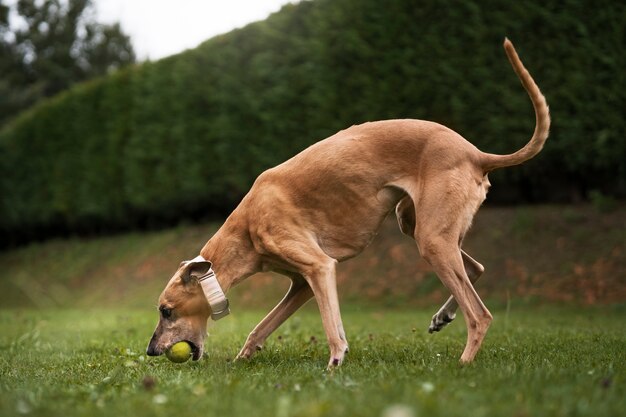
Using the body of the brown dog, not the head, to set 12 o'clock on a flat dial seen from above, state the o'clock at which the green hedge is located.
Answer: The green hedge is roughly at 3 o'clock from the brown dog.

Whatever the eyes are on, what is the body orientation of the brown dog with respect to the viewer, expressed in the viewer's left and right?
facing to the left of the viewer

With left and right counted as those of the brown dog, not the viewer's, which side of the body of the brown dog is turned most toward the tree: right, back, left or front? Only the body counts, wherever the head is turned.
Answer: right
